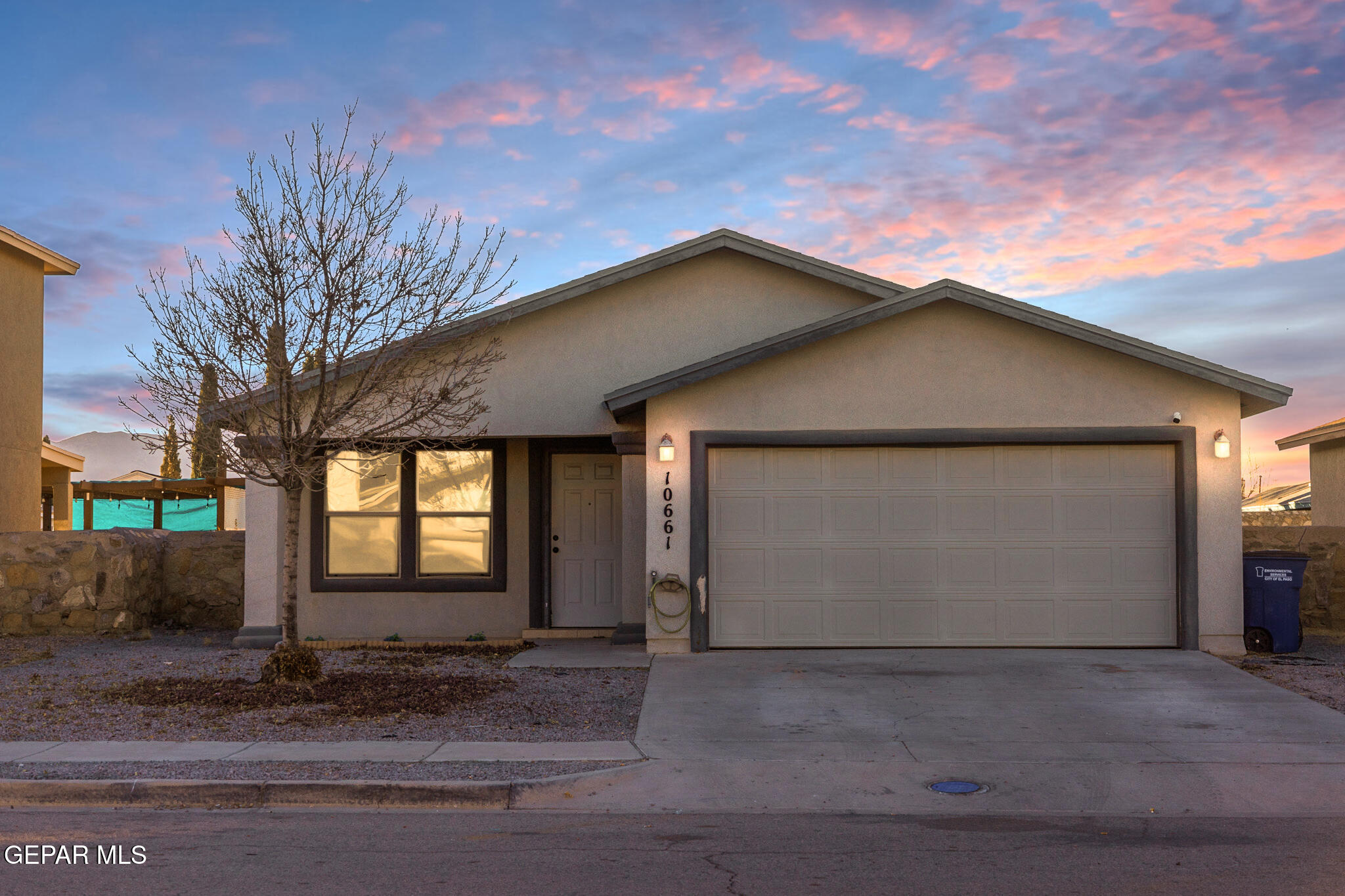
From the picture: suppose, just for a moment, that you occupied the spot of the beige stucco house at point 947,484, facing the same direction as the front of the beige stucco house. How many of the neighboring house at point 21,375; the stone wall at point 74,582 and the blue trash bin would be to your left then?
1

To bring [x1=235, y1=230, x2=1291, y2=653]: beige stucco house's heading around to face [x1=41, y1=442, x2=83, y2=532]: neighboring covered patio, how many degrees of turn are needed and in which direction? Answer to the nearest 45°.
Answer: approximately 135° to its right

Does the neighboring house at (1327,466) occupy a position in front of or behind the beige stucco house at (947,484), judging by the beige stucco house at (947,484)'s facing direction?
behind

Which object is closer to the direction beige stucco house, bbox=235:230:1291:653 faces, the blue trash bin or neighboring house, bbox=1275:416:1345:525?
the blue trash bin

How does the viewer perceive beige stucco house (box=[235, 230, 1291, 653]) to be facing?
facing the viewer

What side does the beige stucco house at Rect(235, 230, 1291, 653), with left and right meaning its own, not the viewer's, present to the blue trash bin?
left
